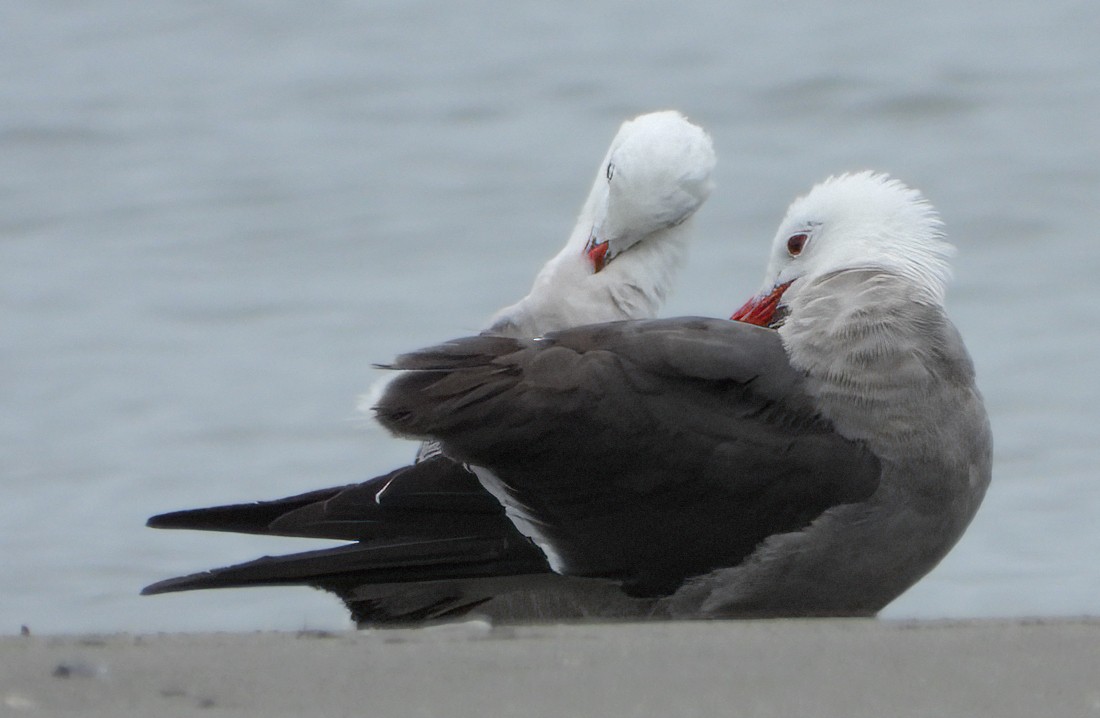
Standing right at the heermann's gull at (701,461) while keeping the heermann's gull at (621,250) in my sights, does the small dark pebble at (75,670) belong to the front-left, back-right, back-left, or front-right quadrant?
back-left

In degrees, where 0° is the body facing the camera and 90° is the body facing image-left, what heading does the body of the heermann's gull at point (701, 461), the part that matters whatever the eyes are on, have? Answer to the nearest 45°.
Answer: approximately 270°

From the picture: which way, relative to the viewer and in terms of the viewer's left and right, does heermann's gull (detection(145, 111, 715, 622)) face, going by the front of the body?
facing to the right of the viewer
